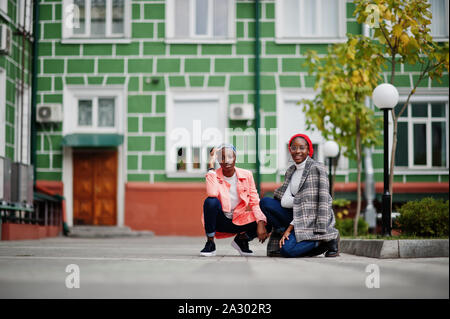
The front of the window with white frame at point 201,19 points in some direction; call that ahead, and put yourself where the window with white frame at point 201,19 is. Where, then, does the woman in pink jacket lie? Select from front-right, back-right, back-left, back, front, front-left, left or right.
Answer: front

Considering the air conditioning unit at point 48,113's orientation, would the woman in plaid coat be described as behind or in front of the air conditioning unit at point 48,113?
in front

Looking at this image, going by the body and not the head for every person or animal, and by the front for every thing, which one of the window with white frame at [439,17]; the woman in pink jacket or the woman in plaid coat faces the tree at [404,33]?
the window with white frame

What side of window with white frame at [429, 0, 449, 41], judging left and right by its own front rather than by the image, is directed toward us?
front

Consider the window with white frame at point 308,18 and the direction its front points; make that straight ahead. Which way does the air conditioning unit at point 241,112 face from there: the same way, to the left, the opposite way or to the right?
the same way

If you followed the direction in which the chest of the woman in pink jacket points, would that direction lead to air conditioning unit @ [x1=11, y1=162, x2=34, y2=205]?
no

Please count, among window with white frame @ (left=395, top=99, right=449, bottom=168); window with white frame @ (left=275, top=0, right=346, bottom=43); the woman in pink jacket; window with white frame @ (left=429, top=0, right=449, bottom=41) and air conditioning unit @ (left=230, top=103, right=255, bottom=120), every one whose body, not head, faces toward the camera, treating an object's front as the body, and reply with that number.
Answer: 5

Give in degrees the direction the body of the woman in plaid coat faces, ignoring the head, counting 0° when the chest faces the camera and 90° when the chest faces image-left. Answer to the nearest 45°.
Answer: approximately 45°

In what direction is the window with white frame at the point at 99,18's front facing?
toward the camera

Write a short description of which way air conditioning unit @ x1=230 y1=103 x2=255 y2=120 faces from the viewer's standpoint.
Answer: facing the viewer

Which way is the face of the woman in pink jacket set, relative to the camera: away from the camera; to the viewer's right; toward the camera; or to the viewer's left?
toward the camera

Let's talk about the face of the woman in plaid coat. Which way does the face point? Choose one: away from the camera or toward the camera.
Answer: toward the camera

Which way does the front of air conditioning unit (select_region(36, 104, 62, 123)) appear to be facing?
toward the camera

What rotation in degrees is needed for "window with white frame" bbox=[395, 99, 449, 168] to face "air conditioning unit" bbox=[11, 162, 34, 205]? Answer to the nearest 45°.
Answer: approximately 45° to its right

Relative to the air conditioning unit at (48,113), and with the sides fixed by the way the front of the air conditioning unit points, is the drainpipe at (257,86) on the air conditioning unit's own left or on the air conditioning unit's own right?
on the air conditioning unit's own left

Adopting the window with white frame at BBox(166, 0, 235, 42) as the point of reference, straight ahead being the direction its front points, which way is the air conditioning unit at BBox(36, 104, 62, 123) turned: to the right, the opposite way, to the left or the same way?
the same way
